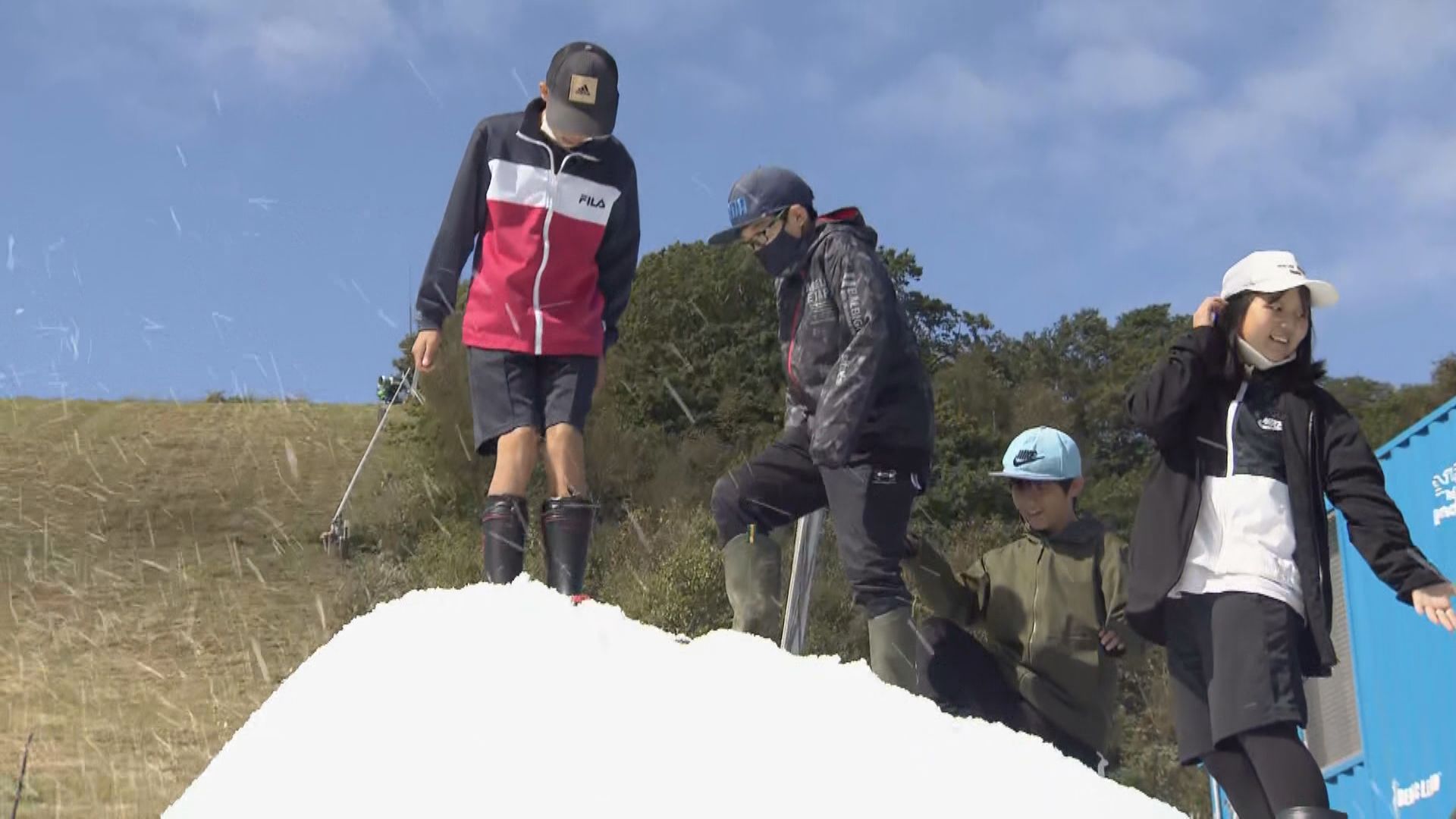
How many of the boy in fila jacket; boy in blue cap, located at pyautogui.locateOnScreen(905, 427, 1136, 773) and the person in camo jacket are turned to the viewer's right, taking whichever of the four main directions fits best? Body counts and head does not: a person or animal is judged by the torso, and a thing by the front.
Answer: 0

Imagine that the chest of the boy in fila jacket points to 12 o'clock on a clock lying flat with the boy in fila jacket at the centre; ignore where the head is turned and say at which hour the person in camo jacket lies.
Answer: The person in camo jacket is roughly at 9 o'clock from the boy in fila jacket.

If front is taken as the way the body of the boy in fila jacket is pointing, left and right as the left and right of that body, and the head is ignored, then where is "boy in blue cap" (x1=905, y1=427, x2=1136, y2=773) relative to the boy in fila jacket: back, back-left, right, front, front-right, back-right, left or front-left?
left

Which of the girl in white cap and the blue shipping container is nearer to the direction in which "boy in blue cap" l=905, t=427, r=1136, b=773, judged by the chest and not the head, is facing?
the girl in white cap

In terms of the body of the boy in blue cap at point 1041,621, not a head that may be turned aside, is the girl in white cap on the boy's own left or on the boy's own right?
on the boy's own left

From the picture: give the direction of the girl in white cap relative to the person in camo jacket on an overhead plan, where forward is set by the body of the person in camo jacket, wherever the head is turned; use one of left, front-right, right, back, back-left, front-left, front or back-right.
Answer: left

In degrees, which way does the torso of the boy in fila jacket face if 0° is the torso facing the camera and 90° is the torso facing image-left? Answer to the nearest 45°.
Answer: approximately 0°

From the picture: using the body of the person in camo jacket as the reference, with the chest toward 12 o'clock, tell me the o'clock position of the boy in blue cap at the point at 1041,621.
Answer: The boy in blue cap is roughly at 7 o'clock from the person in camo jacket.

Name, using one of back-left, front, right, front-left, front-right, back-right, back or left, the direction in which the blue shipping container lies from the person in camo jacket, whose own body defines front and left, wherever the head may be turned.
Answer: back

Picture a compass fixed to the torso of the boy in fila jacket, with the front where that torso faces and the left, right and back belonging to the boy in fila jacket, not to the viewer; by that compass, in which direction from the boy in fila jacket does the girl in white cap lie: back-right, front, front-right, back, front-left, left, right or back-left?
front-left

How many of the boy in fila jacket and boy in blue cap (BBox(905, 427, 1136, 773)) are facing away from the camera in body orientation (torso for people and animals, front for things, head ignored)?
0
